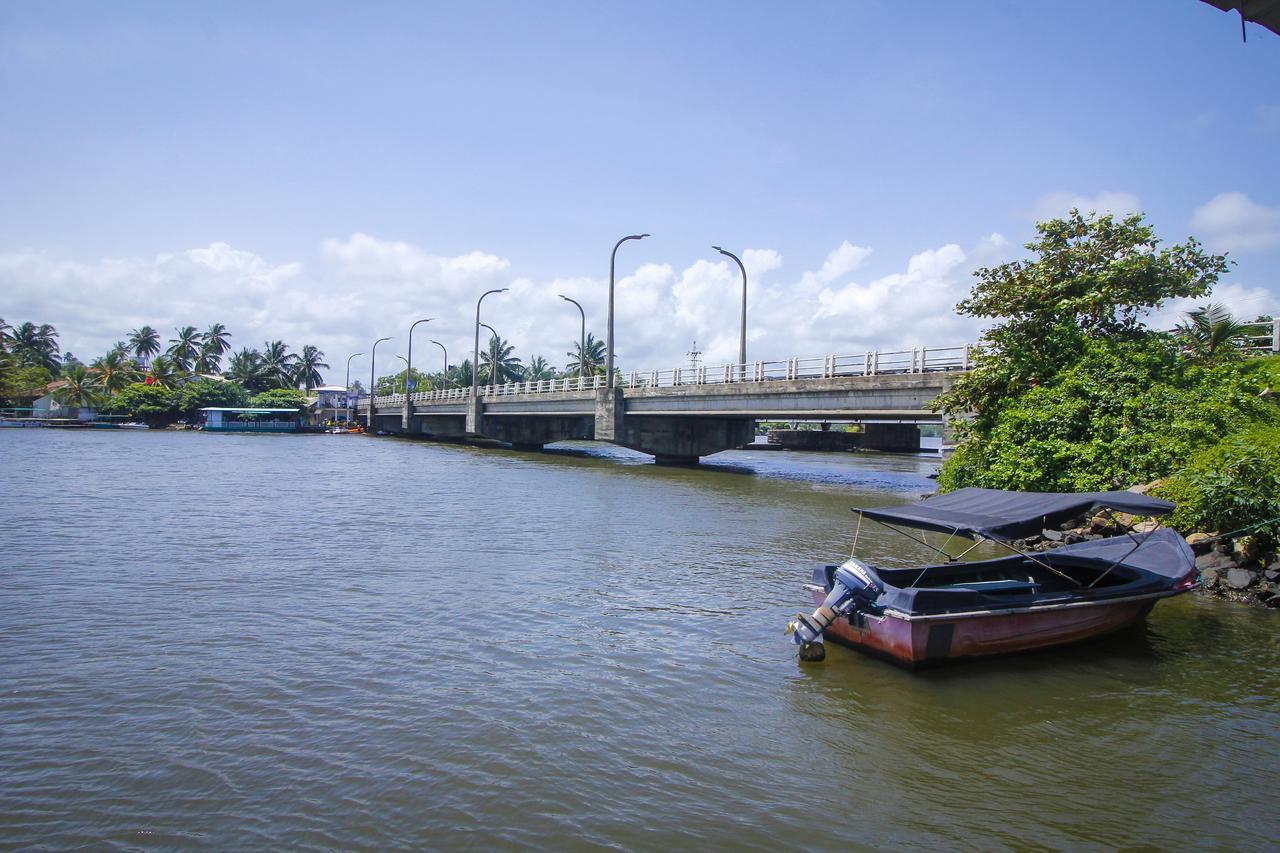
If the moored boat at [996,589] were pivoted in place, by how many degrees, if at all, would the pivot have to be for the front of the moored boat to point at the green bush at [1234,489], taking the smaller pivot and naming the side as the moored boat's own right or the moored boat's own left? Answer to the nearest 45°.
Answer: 0° — it already faces it

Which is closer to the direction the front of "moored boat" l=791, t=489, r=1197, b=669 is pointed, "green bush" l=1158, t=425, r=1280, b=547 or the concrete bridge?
the green bush

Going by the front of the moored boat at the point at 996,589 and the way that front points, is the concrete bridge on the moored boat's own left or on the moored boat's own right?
on the moored boat's own left

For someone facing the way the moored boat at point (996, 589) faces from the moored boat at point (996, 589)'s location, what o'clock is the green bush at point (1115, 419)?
The green bush is roughly at 11 o'clock from the moored boat.

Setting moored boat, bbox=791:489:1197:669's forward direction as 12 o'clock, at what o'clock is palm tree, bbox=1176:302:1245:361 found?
The palm tree is roughly at 11 o'clock from the moored boat.

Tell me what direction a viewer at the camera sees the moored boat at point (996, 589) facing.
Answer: facing away from the viewer and to the right of the viewer

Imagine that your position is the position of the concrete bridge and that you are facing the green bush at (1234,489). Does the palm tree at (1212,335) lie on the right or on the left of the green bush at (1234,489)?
left

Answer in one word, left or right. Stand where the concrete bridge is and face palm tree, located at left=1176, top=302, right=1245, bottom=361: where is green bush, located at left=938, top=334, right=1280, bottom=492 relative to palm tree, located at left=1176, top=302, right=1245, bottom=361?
right
